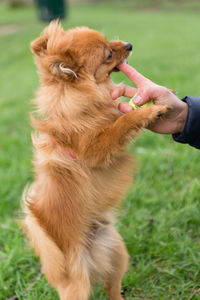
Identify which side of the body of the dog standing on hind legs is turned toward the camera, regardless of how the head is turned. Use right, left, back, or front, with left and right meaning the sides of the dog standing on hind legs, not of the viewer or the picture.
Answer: right
